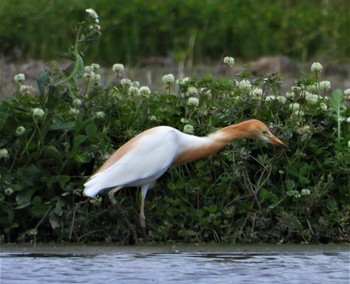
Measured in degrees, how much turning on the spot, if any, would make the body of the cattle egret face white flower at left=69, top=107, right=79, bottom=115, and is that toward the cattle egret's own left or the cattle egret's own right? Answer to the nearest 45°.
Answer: approximately 180°

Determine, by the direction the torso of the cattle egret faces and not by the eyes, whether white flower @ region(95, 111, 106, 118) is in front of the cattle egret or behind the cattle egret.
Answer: behind

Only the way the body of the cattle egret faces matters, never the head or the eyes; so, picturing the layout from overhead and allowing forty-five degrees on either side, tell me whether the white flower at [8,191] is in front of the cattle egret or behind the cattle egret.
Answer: behind

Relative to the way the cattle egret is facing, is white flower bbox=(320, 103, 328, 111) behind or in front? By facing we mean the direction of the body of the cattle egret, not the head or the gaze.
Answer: in front

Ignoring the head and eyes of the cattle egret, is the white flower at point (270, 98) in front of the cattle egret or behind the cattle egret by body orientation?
in front

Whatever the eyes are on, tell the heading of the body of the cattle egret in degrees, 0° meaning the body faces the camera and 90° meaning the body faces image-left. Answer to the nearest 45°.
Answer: approximately 270°
